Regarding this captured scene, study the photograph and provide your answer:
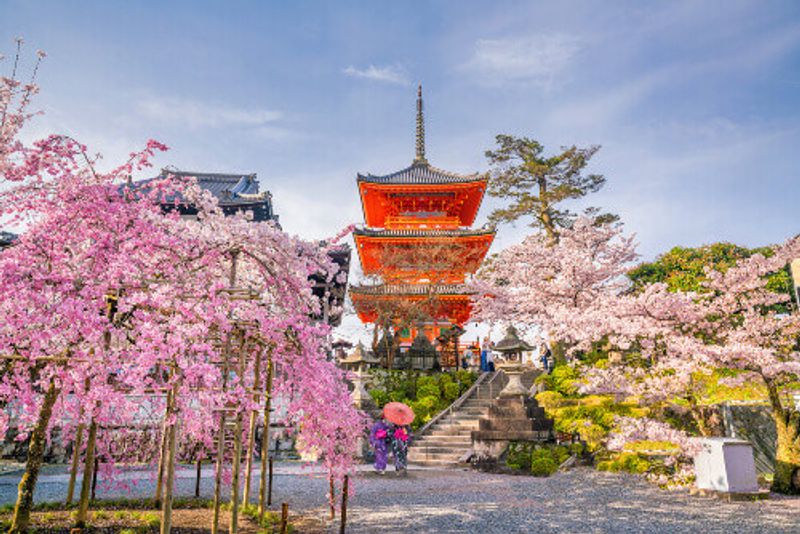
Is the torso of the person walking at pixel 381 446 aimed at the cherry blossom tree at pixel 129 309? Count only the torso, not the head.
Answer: no

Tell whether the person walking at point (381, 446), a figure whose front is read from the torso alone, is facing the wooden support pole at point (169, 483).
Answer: no

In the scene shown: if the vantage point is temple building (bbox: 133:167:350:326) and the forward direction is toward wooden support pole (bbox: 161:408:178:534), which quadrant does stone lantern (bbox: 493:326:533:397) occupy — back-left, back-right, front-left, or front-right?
front-left

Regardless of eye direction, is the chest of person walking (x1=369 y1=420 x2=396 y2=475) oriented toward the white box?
no
